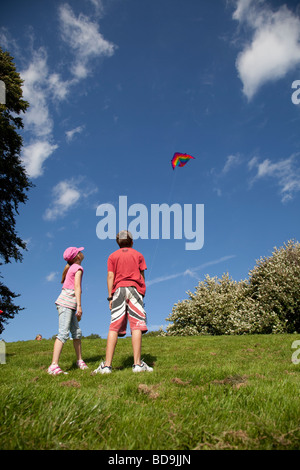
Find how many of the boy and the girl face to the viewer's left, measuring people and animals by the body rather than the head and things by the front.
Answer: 0

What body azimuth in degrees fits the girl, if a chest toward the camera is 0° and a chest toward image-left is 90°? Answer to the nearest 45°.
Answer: approximately 225°

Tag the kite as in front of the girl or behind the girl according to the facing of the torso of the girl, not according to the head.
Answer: in front

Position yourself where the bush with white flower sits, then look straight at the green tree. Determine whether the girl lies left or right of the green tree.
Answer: left

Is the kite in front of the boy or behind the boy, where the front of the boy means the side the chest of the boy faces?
in front

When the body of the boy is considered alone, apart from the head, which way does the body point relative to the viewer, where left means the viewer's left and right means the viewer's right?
facing away from the viewer

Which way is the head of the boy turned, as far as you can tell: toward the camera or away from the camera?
away from the camera

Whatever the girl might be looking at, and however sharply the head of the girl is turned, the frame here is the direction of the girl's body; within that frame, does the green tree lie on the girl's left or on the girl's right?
on the girl's left
